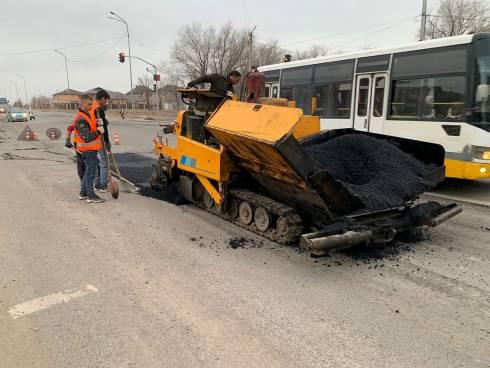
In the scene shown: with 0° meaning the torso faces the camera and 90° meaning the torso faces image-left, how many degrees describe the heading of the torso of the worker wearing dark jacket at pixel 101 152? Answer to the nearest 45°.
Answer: approximately 270°

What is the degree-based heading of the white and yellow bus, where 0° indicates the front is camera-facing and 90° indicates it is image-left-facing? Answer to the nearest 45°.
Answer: approximately 315°

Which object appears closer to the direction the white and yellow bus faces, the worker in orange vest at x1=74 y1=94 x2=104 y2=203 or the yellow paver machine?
the yellow paver machine

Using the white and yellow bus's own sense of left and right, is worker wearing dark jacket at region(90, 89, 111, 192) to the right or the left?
on its right

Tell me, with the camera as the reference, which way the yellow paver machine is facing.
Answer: facing the viewer and to the right of the viewer

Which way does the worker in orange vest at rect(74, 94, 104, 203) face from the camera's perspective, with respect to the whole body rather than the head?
to the viewer's right

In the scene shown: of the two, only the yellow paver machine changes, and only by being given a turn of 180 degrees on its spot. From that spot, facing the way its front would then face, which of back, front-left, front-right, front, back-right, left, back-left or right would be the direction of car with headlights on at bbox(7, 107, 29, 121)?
front
